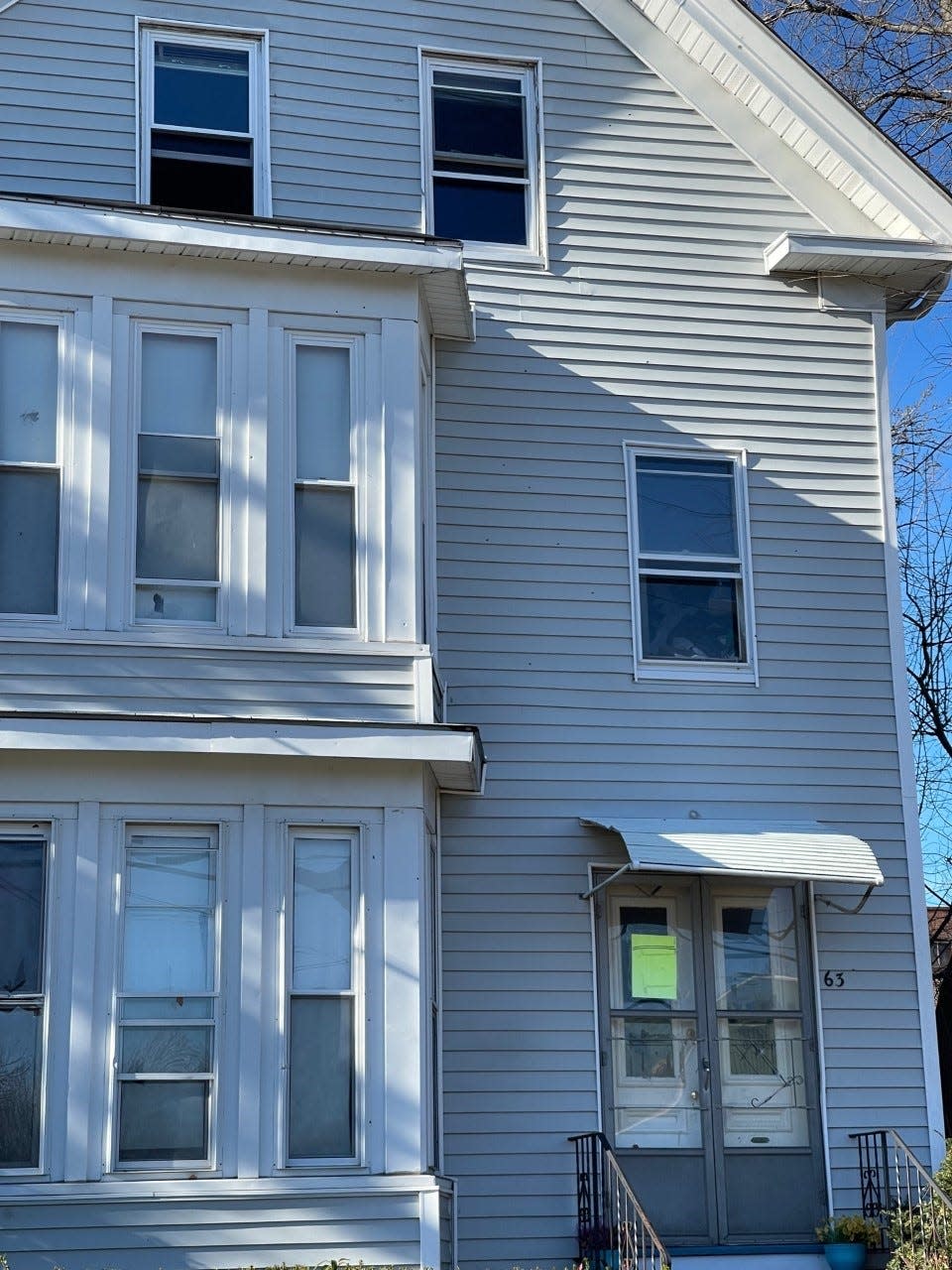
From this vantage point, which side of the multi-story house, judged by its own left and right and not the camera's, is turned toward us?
front
